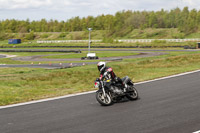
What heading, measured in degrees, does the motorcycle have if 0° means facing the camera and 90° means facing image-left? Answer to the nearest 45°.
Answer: approximately 45°
